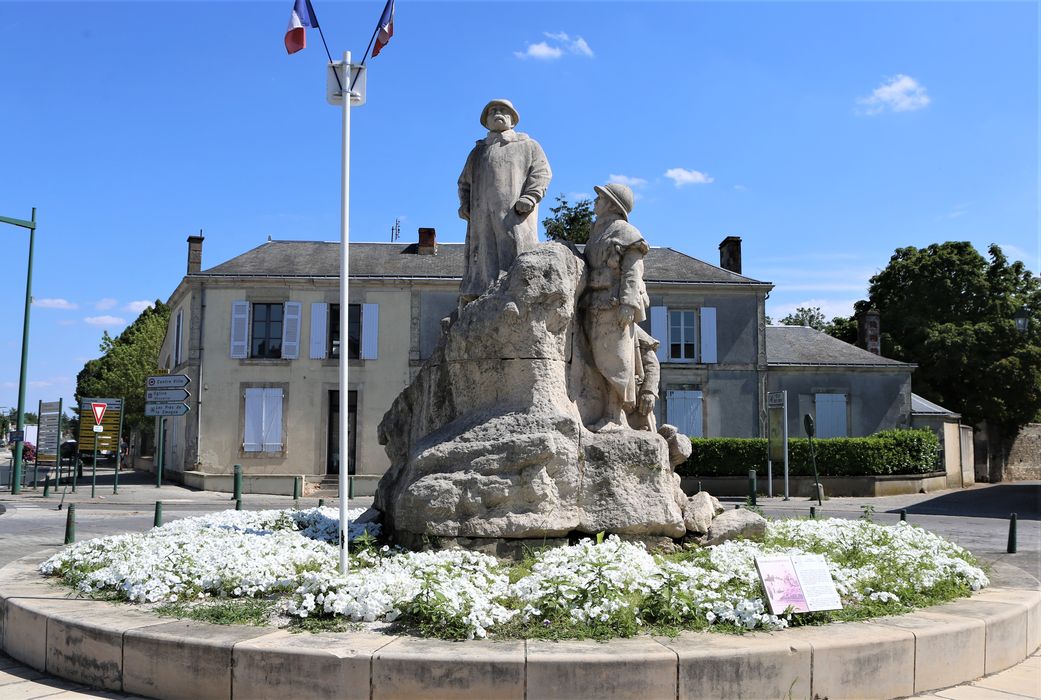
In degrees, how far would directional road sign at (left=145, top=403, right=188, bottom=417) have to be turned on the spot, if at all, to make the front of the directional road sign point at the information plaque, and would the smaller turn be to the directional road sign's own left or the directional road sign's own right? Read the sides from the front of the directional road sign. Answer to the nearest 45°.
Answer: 0° — it already faces it

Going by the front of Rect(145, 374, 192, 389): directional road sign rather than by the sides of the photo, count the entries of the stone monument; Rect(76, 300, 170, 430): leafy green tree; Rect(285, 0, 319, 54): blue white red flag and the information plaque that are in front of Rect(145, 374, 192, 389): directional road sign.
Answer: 3

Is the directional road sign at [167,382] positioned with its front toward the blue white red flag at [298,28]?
yes

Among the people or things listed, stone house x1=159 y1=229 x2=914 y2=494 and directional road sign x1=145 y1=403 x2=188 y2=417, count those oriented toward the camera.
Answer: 2

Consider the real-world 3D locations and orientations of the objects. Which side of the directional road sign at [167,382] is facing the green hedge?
left

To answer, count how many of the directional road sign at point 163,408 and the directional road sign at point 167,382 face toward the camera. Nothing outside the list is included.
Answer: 2

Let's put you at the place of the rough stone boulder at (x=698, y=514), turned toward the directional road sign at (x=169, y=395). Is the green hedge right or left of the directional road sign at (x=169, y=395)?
right

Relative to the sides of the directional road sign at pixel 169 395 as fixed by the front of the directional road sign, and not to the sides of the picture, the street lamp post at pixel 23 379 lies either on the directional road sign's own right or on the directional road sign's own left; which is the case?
on the directional road sign's own right

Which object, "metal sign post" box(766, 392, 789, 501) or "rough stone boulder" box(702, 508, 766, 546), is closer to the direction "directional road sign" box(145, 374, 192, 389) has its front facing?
the rough stone boulder

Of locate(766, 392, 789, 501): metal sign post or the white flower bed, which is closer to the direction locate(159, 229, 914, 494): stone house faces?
the white flower bed
